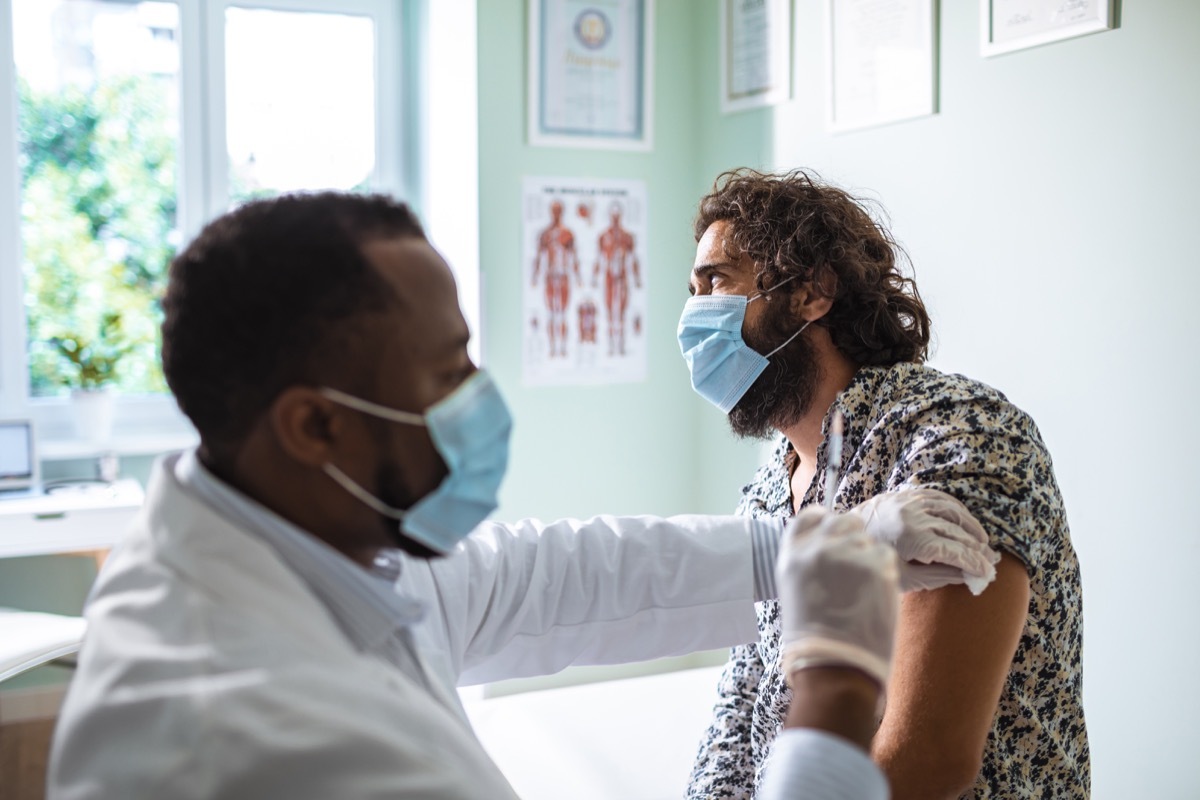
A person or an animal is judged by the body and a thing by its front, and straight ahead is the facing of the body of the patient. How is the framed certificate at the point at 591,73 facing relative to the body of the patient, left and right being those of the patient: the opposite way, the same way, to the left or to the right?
to the left

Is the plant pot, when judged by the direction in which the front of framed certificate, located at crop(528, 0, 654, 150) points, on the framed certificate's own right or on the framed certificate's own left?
on the framed certificate's own right

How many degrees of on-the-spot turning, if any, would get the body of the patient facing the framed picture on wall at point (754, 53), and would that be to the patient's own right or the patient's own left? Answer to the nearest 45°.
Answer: approximately 90° to the patient's own right

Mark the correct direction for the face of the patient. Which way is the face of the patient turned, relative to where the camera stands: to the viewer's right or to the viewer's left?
to the viewer's left

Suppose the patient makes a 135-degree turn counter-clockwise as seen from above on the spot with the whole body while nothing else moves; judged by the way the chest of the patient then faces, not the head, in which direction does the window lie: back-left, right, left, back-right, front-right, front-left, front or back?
back

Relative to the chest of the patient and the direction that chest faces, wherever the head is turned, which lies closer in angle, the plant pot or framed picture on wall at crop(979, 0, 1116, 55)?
the plant pot

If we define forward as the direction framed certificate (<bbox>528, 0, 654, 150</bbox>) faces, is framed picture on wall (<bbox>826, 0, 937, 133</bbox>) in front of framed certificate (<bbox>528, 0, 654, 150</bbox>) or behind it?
in front

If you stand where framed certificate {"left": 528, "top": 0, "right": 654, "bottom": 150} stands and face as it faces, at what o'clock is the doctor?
The doctor is roughly at 12 o'clock from the framed certificate.

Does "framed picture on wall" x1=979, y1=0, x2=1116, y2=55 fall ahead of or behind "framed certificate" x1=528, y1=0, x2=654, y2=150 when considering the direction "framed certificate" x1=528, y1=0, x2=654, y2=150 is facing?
ahead

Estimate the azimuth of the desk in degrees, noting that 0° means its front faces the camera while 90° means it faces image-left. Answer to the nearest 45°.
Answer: approximately 0°

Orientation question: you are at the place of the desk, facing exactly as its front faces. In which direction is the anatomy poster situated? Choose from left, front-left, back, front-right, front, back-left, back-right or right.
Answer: left

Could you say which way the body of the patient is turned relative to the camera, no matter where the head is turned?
to the viewer's left

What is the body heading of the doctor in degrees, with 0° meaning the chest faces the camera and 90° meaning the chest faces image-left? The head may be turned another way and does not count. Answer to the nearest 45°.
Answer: approximately 270°
